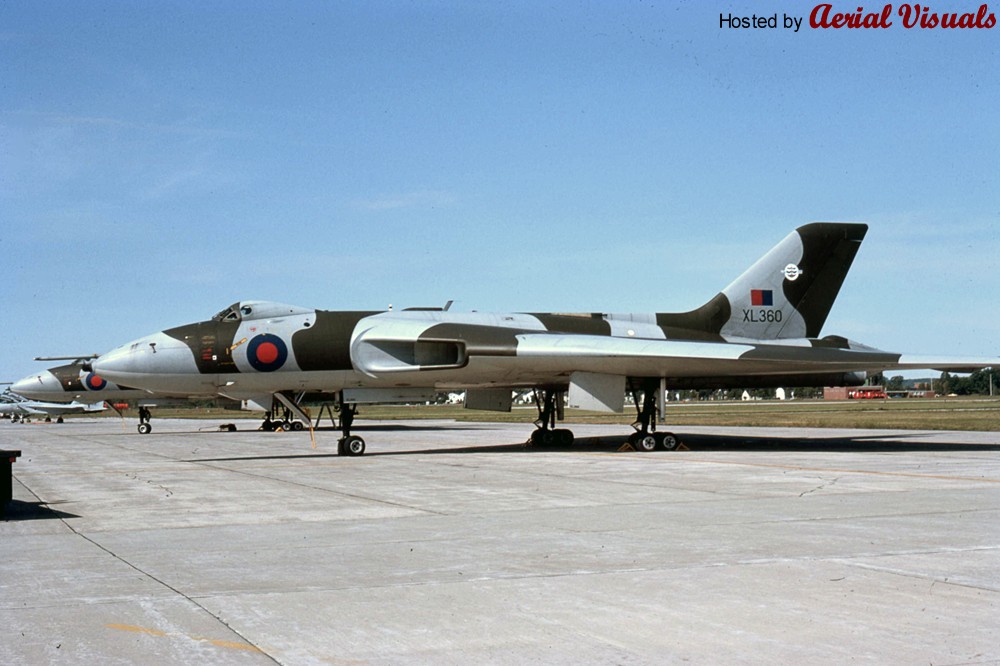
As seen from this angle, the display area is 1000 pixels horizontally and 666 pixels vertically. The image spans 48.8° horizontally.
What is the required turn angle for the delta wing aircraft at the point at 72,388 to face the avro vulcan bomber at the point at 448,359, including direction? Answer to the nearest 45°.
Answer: approximately 90° to its left

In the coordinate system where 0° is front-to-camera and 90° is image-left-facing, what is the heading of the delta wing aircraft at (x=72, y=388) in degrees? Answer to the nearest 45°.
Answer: approximately 90°
